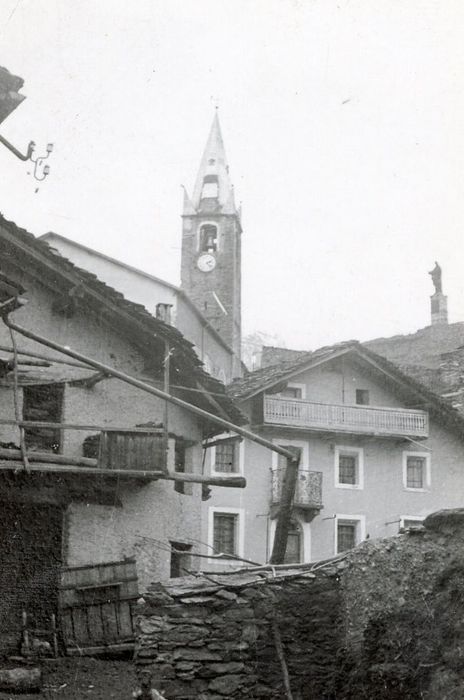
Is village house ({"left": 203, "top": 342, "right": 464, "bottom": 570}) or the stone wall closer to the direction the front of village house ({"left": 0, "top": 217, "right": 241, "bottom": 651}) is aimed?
the stone wall

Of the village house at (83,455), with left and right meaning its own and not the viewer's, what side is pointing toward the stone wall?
front

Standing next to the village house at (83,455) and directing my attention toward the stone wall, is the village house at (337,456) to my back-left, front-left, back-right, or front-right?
back-left

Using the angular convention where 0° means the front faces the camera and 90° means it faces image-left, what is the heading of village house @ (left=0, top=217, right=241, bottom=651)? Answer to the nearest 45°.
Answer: approximately 0°

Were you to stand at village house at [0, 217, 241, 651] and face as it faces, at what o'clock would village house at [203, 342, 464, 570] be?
village house at [203, 342, 464, 570] is roughly at 7 o'clock from village house at [0, 217, 241, 651].
